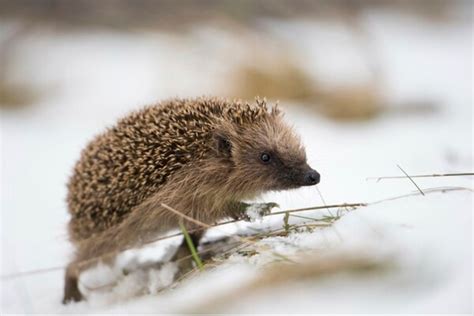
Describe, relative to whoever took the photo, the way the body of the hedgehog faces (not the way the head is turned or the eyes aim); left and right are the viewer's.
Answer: facing to the right of the viewer
